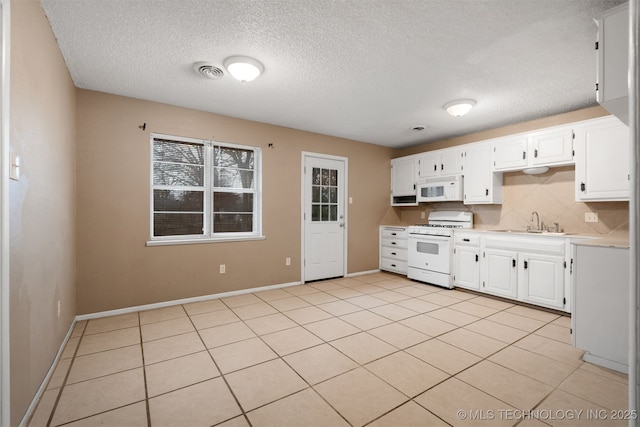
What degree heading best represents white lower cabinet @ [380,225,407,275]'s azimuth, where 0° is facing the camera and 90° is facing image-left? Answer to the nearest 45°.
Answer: approximately 45°

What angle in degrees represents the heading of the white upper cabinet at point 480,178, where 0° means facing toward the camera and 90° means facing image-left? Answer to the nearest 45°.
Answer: approximately 45°

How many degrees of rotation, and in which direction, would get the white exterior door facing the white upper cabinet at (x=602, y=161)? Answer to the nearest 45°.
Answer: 0° — it already faces it

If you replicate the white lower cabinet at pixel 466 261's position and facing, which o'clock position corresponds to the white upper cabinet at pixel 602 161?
The white upper cabinet is roughly at 8 o'clock from the white lower cabinet.

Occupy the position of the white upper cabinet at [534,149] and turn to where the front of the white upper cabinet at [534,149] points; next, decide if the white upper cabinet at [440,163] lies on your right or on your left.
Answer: on your right

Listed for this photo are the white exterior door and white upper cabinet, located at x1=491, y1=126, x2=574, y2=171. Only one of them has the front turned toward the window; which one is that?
the white upper cabinet

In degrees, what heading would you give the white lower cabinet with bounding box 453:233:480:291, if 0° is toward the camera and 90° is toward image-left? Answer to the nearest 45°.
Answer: approximately 45°

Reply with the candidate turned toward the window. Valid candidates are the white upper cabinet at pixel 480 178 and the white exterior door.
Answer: the white upper cabinet
